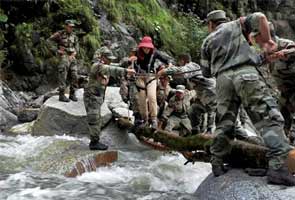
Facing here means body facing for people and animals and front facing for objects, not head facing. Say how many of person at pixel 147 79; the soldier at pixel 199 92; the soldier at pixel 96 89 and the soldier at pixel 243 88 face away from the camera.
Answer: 1

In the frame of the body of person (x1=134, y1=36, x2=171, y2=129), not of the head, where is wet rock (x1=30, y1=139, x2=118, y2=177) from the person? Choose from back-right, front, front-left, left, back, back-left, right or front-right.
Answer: front-right

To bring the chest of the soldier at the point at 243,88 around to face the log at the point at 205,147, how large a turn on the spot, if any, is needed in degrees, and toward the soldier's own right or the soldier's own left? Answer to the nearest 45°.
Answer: approximately 45° to the soldier's own left

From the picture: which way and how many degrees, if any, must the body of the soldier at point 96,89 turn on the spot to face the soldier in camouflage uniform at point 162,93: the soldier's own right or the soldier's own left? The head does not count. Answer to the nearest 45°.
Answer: approximately 45° to the soldier's own left

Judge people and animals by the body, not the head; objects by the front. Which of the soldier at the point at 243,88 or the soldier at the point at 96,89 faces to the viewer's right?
the soldier at the point at 96,89

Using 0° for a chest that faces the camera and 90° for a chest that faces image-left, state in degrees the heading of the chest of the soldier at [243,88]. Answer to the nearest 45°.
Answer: approximately 180°

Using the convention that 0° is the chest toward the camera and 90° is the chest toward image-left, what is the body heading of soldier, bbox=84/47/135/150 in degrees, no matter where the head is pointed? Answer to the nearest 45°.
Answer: approximately 270°
